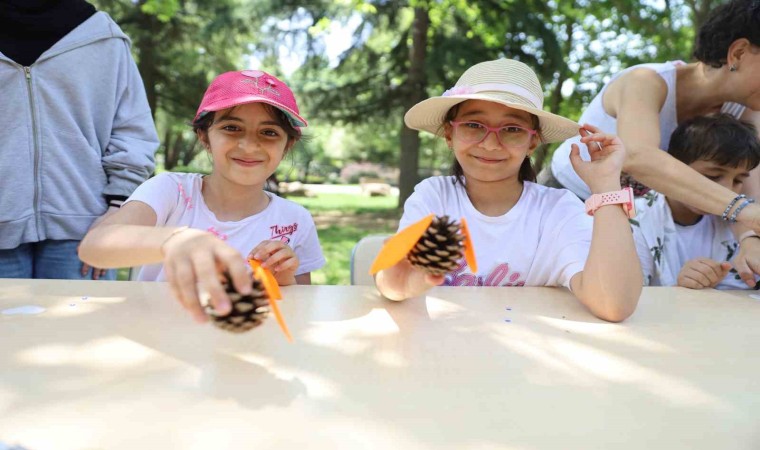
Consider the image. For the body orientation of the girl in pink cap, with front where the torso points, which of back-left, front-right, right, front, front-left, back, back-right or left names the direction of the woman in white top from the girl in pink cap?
left

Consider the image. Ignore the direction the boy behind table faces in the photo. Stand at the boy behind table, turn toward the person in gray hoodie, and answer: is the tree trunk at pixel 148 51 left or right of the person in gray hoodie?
right

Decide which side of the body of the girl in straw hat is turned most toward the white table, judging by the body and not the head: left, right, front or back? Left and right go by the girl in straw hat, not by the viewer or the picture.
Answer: front

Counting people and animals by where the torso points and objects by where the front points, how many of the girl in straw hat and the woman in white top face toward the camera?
1

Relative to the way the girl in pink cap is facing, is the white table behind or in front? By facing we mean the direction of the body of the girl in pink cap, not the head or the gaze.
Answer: in front

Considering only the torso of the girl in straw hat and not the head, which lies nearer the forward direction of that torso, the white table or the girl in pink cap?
the white table

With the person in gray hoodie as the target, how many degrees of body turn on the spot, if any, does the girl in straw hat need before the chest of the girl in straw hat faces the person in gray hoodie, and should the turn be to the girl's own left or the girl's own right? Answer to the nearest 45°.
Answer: approximately 90° to the girl's own right
